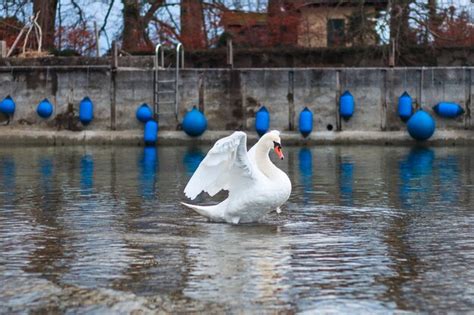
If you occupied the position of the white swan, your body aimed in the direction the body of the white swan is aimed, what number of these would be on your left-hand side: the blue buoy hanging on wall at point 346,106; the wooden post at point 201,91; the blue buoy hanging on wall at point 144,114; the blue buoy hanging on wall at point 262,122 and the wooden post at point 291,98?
5

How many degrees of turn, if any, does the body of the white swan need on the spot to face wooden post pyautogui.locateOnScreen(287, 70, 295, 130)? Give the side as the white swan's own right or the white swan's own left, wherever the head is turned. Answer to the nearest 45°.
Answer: approximately 90° to the white swan's own left

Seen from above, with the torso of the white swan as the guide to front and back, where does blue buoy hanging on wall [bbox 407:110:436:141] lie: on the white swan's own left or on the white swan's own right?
on the white swan's own left

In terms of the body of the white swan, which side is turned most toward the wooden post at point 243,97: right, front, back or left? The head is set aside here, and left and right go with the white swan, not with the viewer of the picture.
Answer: left

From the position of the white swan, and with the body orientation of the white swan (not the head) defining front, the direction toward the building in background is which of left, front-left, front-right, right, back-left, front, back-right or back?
left

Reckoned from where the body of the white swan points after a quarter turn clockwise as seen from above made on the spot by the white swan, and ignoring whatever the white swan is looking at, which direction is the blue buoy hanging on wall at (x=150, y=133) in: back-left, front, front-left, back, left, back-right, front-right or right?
back

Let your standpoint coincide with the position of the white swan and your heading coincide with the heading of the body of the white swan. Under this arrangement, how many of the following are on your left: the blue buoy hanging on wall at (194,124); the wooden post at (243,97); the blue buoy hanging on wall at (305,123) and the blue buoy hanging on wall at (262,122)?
4

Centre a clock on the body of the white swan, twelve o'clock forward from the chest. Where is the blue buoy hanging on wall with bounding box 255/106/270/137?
The blue buoy hanging on wall is roughly at 9 o'clock from the white swan.

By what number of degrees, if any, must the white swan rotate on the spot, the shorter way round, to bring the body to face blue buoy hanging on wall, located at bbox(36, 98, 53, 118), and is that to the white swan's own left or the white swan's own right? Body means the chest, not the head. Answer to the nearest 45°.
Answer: approximately 90° to the white swan's own left

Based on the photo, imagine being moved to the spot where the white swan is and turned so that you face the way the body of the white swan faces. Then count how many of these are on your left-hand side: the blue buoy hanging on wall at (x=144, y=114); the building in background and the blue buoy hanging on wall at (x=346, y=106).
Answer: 3

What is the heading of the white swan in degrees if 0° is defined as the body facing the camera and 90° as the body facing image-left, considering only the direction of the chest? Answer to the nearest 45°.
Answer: approximately 270°

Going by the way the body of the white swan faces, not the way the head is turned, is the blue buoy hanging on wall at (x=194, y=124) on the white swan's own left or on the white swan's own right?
on the white swan's own left

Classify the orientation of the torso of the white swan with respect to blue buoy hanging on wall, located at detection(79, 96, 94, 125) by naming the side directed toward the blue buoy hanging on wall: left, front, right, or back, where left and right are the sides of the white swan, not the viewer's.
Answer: left

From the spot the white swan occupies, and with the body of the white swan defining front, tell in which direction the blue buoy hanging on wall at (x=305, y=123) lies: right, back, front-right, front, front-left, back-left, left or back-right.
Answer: left
